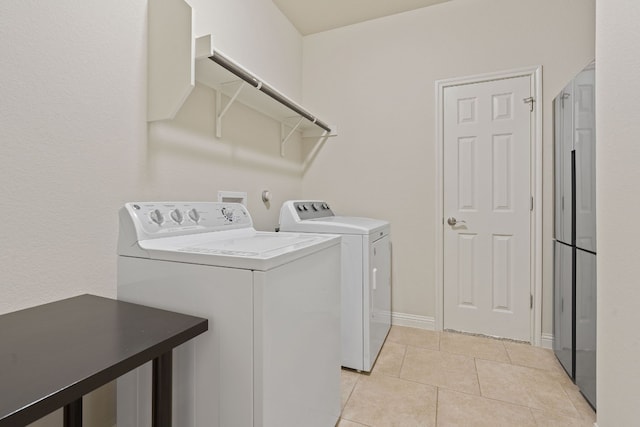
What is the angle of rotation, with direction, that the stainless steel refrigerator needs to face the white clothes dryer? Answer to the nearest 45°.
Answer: approximately 45° to its left

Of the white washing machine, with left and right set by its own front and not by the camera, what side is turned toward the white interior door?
left

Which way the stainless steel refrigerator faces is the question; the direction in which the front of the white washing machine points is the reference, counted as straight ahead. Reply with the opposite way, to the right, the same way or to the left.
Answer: the opposite way

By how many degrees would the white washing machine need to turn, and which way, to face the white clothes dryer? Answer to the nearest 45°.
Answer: approximately 90° to its left

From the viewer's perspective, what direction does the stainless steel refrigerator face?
to the viewer's left

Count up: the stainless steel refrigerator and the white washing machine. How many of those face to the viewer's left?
1

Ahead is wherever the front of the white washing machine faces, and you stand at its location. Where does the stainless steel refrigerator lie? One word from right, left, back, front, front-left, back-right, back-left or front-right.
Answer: front-left

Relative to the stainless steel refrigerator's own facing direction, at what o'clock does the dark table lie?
The dark table is roughly at 10 o'clock from the stainless steel refrigerator.

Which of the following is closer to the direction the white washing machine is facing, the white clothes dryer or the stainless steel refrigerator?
the stainless steel refrigerator
